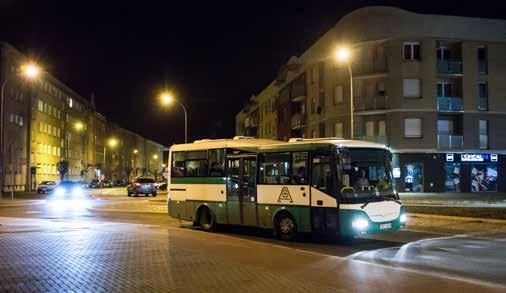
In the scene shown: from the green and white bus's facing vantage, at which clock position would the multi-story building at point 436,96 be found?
The multi-story building is roughly at 8 o'clock from the green and white bus.

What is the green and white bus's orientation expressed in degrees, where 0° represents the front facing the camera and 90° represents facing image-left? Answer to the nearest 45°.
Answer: approximately 315°
